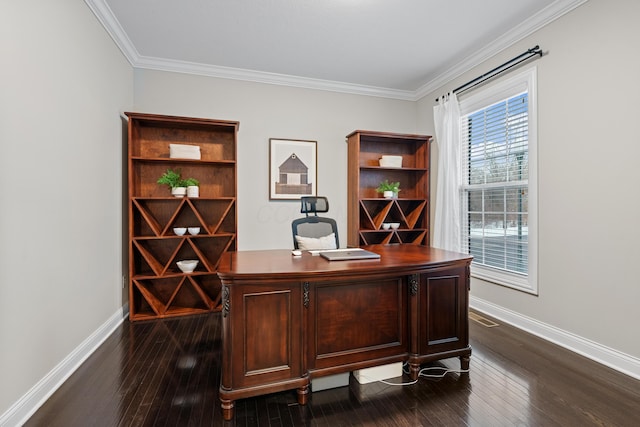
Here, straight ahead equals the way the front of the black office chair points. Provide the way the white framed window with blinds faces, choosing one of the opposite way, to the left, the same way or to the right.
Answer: to the right

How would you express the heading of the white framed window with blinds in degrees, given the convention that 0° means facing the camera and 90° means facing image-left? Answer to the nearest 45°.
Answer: approximately 45°

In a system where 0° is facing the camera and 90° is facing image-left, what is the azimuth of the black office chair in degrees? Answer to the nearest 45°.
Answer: approximately 0°

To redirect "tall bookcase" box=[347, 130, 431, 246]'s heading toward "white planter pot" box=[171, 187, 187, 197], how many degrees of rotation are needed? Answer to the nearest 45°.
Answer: approximately 90° to its right

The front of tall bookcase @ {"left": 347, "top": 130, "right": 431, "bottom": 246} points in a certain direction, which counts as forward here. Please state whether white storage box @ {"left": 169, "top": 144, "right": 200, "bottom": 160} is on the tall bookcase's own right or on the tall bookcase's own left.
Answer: on the tall bookcase's own right

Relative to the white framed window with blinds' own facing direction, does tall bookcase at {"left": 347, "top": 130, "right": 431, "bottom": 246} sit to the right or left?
on its right

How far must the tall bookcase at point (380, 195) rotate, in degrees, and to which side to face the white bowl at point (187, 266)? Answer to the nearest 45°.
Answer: approximately 90° to its right

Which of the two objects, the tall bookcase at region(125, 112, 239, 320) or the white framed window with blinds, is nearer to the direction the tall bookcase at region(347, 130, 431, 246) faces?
the white framed window with blinds

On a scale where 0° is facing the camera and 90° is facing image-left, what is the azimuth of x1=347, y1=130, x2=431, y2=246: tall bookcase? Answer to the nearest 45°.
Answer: approximately 315°

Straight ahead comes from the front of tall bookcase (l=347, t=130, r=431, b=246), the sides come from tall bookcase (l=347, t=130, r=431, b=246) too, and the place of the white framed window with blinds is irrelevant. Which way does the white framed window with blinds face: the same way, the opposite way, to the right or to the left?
to the right

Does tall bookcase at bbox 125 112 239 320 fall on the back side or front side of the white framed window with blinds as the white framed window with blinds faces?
on the front side

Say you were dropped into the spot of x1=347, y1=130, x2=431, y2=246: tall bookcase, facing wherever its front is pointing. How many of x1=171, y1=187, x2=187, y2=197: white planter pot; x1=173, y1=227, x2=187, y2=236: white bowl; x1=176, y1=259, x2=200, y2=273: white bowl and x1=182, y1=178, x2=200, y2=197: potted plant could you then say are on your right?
4

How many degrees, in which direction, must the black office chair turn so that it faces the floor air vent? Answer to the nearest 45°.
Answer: approximately 90° to its left

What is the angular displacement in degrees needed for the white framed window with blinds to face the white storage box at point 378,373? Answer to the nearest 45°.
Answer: approximately 45° to its left

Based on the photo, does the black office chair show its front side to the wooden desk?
yes

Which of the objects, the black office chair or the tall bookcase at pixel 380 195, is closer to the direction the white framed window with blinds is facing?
the black office chair
